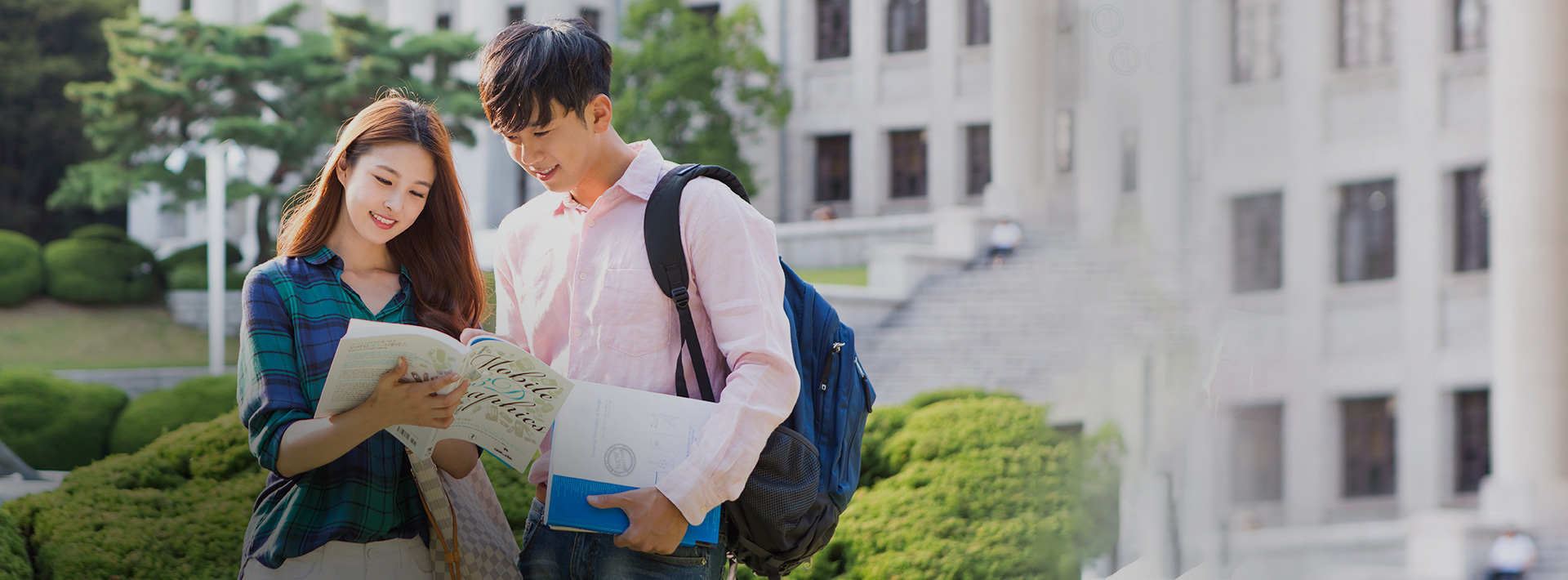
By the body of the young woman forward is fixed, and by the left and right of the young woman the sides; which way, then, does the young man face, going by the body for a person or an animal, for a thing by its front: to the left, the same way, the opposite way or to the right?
to the right

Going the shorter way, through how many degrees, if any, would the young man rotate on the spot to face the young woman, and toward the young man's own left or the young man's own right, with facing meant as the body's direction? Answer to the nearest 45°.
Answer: approximately 90° to the young man's own right

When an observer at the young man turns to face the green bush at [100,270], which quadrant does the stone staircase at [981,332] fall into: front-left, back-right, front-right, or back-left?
front-right

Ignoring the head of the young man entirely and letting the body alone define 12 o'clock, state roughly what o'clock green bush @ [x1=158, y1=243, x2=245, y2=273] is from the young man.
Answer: The green bush is roughly at 4 o'clock from the young man.

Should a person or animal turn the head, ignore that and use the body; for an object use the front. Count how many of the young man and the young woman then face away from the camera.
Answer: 0

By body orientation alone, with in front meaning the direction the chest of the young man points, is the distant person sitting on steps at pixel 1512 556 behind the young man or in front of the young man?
behind

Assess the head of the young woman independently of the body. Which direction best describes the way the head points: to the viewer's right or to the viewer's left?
to the viewer's right

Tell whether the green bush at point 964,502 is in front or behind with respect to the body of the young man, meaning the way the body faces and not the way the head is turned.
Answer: behind

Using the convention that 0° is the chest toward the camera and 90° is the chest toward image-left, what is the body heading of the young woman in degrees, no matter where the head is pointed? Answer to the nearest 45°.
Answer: approximately 315°

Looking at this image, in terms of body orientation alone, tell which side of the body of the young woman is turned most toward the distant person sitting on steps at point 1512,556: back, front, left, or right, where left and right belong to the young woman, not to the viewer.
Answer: left

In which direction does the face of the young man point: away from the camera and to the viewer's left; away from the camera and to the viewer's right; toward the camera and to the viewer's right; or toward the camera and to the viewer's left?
toward the camera and to the viewer's left

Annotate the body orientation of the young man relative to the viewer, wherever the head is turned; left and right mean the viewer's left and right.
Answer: facing the viewer and to the left of the viewer
